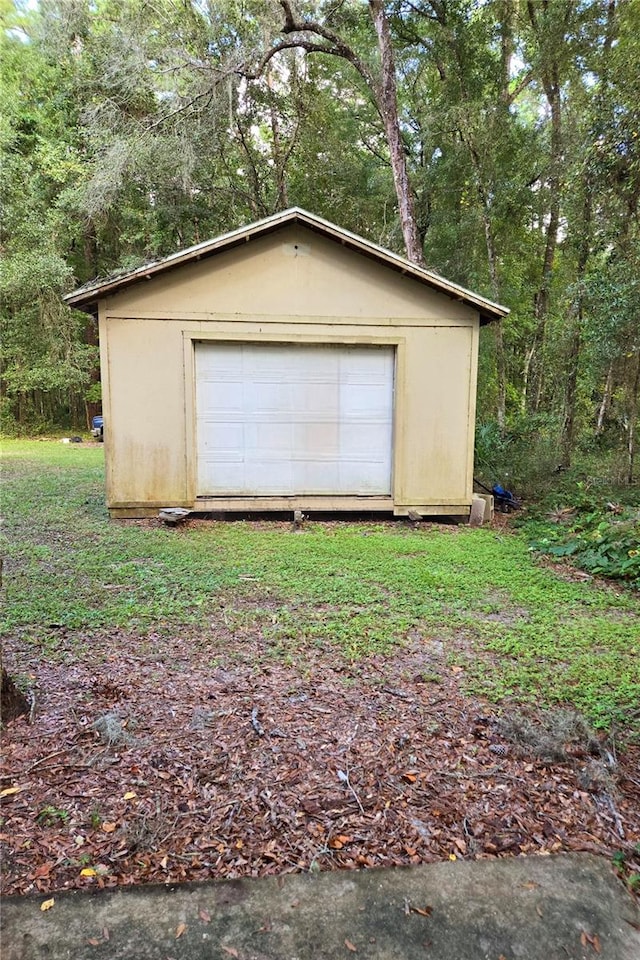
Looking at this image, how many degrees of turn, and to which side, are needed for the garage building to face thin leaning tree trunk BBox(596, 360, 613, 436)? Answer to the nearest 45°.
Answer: approximately 135° to its left

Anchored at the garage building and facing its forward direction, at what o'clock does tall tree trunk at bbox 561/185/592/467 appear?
The tall tree trunk is roughly at 8 o'clock from the garage building.

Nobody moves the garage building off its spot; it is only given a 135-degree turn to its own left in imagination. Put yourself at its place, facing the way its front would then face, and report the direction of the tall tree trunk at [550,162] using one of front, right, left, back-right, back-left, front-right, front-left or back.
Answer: front

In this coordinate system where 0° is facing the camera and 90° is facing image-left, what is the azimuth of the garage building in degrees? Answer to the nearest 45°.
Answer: approximately 0°
